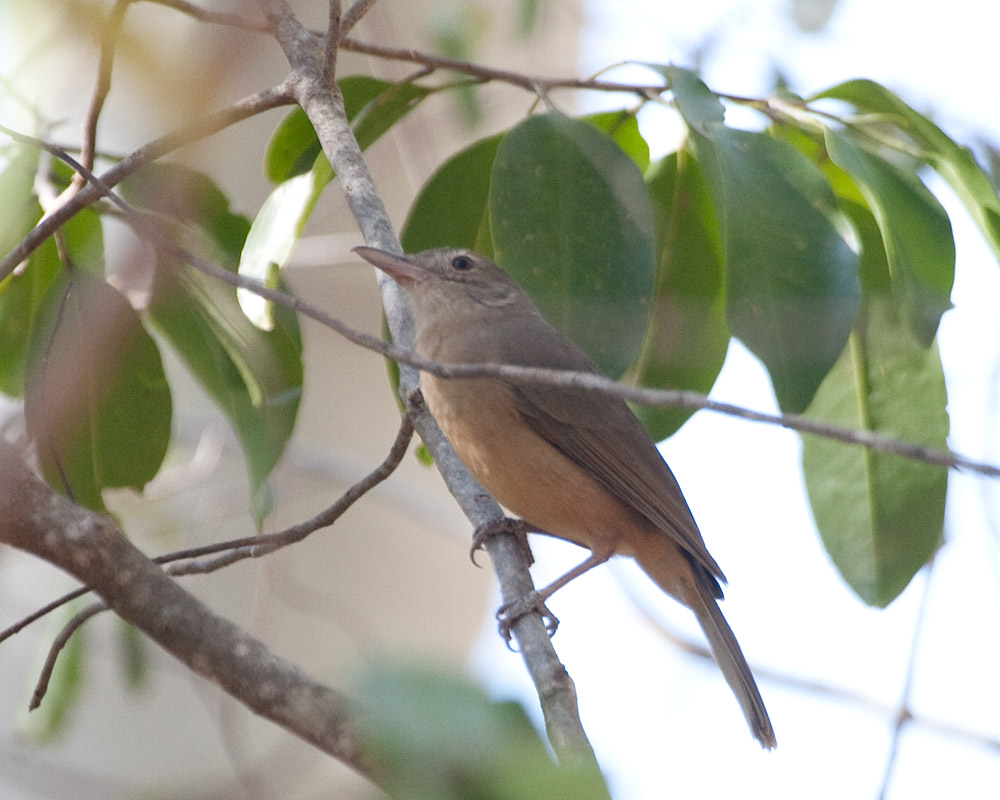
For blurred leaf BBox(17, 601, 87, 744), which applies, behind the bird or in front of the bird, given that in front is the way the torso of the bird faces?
in front

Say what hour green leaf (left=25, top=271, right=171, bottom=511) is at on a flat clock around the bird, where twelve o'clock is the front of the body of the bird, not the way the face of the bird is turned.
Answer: The green leaf is roughly at 11 o'clock from the bird.

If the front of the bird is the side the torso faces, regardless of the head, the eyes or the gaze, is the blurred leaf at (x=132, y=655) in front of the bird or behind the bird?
in front

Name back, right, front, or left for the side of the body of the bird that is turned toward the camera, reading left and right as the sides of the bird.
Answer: left

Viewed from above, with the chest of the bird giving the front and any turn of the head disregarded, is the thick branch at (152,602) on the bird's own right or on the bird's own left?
on the bird's own left

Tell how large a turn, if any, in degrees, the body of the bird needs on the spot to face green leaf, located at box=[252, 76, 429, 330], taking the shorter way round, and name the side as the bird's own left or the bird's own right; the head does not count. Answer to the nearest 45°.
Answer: approximately 45° to the bird's own left
